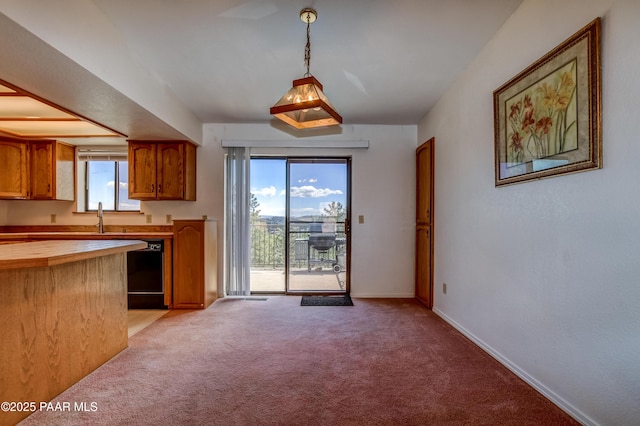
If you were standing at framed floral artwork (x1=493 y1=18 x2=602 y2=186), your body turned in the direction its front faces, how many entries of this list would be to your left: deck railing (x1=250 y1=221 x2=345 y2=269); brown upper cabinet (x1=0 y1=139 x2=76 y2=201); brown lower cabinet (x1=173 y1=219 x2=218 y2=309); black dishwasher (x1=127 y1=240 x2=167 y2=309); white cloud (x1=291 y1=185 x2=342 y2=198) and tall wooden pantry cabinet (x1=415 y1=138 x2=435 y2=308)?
0

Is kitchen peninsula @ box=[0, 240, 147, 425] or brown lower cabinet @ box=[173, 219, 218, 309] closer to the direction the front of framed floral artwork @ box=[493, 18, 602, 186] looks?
the kitchen peninsula

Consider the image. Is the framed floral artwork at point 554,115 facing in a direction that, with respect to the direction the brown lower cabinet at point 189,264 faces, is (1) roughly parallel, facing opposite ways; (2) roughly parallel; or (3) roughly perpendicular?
roughly perpendicular

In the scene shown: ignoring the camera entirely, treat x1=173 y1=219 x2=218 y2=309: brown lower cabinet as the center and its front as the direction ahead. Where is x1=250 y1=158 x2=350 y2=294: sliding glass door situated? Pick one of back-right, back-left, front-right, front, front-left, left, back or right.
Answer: left

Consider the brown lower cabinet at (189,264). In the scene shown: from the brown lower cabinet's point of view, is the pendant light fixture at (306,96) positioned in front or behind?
in front

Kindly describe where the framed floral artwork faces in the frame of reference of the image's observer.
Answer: facing the viewer and to the left of the viewer

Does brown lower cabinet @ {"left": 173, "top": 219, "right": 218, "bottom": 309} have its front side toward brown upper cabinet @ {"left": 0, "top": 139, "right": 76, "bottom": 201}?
no

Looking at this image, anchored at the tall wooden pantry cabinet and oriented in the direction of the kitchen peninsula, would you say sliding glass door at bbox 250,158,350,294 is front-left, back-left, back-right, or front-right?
front-right

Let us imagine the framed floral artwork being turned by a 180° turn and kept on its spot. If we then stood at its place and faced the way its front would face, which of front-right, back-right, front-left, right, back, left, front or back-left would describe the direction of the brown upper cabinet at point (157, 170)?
back-left

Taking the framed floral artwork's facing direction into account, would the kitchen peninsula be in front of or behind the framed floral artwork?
in front

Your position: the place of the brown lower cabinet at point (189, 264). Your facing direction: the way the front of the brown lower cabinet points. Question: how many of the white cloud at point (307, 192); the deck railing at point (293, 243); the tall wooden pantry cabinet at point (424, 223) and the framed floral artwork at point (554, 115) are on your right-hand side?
0

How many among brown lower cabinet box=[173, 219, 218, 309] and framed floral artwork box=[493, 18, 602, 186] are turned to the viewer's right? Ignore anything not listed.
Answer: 0

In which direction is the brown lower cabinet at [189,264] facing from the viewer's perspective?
toward the camera

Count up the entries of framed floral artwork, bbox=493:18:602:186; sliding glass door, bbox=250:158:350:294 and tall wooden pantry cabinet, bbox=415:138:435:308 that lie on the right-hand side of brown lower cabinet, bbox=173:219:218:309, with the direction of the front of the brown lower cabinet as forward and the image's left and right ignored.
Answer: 0
